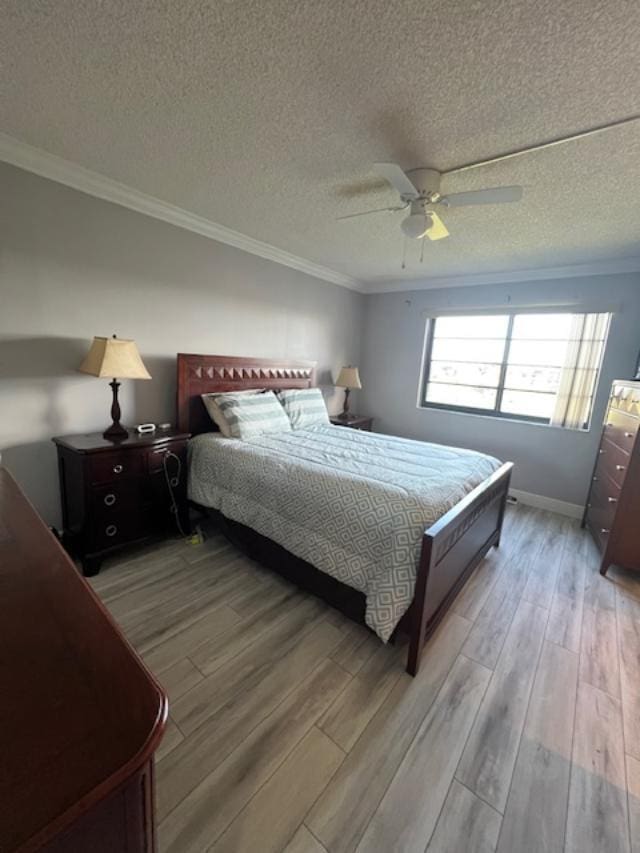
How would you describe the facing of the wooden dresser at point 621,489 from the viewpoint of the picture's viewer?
facing to the left of the viewer

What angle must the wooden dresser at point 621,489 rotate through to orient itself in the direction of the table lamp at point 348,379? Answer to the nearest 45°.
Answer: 0° — it already faces it

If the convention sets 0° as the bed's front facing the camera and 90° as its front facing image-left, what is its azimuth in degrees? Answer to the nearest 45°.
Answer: approximately 315°

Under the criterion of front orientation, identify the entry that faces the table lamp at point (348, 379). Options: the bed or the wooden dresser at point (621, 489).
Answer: the wooden dresser

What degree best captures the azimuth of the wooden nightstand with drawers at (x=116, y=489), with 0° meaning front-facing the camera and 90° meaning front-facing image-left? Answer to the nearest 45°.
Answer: approximately 315°

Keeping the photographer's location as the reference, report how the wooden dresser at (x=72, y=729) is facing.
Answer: facing away from the viewer and to the right of the viewer
